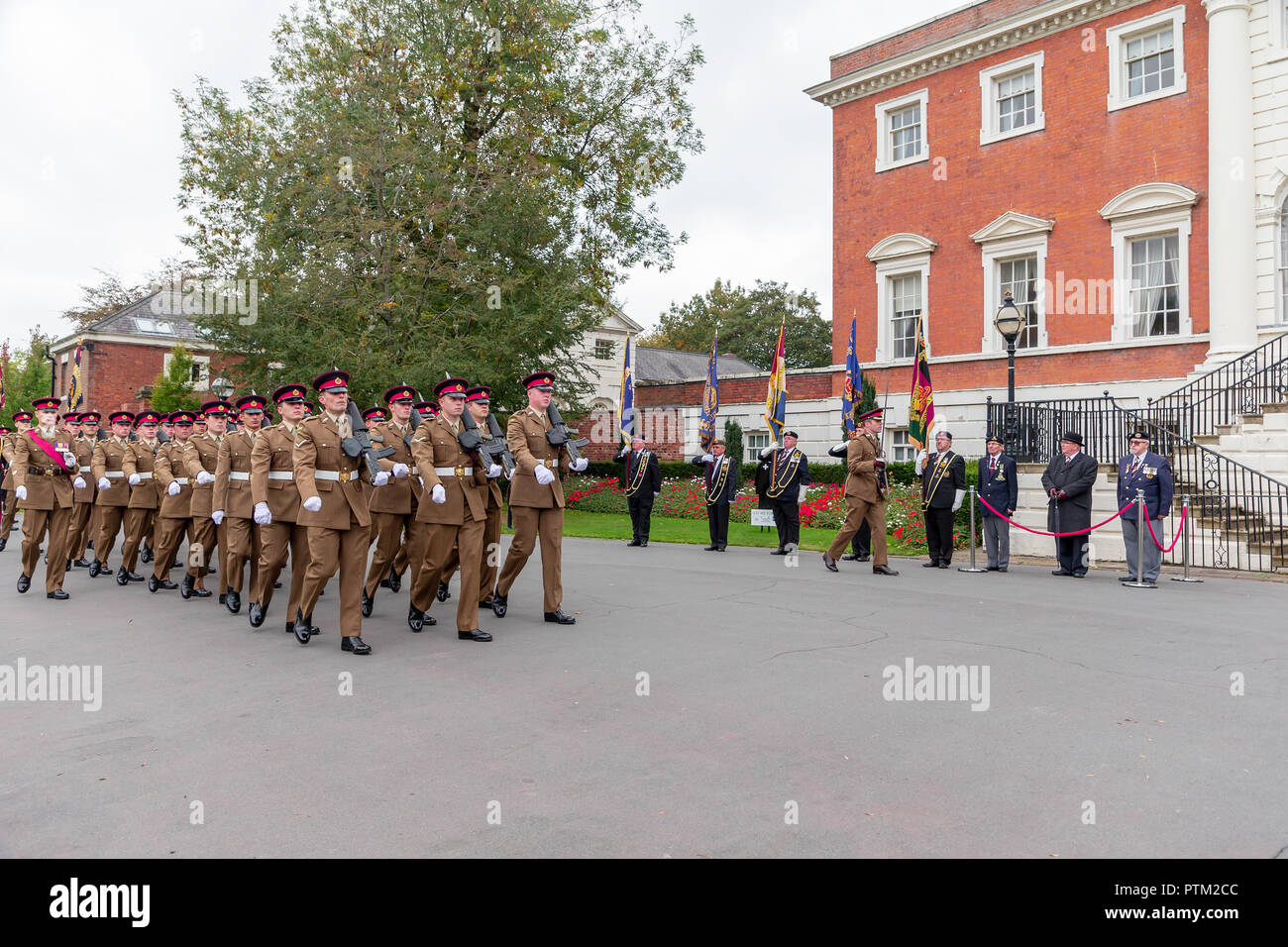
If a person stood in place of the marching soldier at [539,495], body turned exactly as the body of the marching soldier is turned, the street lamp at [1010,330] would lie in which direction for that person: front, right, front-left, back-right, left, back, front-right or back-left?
left

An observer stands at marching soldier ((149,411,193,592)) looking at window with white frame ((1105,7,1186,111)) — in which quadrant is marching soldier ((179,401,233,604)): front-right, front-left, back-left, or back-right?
front-right

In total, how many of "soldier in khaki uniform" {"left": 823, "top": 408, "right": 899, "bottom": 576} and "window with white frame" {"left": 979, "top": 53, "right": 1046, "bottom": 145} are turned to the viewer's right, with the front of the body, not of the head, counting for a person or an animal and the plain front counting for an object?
1

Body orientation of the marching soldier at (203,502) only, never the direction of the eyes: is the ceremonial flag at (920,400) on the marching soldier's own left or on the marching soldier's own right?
on the marching soldier's own left

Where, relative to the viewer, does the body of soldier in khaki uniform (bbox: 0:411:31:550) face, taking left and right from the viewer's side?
facing the viewer and to the right of the viewer

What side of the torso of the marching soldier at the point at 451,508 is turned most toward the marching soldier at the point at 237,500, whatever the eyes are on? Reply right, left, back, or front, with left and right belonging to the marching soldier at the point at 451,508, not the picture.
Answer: back

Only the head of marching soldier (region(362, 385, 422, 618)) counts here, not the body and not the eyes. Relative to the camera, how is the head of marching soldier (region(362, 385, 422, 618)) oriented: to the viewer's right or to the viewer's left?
to the viewer's right

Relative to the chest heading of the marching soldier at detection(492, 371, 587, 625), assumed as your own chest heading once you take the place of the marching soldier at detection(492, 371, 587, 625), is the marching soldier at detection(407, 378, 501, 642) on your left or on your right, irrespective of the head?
on your right

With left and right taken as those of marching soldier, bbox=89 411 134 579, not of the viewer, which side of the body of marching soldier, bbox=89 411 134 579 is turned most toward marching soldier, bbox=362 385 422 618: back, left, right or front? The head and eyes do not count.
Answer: front

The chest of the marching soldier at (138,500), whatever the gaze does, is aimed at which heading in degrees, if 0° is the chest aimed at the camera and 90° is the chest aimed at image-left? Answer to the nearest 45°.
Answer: approximately 315°

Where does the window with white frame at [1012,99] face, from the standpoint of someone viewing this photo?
facing the viewer and to the left of the viewer
